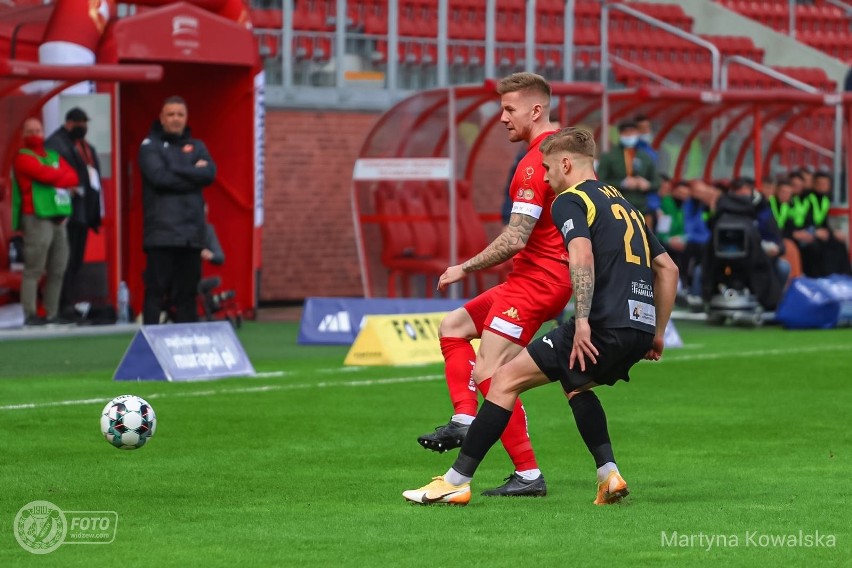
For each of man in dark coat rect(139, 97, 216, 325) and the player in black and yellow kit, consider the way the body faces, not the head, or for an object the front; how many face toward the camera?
1

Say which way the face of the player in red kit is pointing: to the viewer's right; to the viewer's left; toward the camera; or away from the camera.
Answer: to the viewer's left

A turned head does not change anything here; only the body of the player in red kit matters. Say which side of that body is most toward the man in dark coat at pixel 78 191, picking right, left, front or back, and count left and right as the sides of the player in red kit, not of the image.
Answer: right

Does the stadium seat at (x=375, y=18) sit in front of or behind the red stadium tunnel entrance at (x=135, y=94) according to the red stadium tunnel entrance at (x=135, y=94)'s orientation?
behind

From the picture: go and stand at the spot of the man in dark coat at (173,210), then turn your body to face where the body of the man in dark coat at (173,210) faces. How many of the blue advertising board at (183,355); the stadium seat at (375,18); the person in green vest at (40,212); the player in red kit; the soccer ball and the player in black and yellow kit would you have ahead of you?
4

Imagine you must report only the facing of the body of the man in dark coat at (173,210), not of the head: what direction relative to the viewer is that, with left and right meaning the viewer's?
facing the viewer

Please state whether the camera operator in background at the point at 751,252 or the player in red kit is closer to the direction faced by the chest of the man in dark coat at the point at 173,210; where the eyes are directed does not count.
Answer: the player in red kit

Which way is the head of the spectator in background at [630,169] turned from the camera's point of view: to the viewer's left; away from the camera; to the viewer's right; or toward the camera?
toward the camera

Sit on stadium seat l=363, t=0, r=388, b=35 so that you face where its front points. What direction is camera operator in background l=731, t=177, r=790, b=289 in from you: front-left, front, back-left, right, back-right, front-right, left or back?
front-left

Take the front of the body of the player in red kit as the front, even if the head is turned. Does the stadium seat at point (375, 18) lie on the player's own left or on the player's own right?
on the player's own right

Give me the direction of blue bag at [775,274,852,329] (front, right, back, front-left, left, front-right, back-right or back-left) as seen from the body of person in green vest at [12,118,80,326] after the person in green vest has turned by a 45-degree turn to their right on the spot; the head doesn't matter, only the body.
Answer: left

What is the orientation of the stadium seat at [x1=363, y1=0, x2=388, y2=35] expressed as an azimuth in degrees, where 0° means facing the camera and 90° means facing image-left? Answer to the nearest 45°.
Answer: approximately 0°

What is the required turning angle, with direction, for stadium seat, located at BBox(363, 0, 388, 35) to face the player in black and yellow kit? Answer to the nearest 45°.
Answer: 0° — it already faces them
